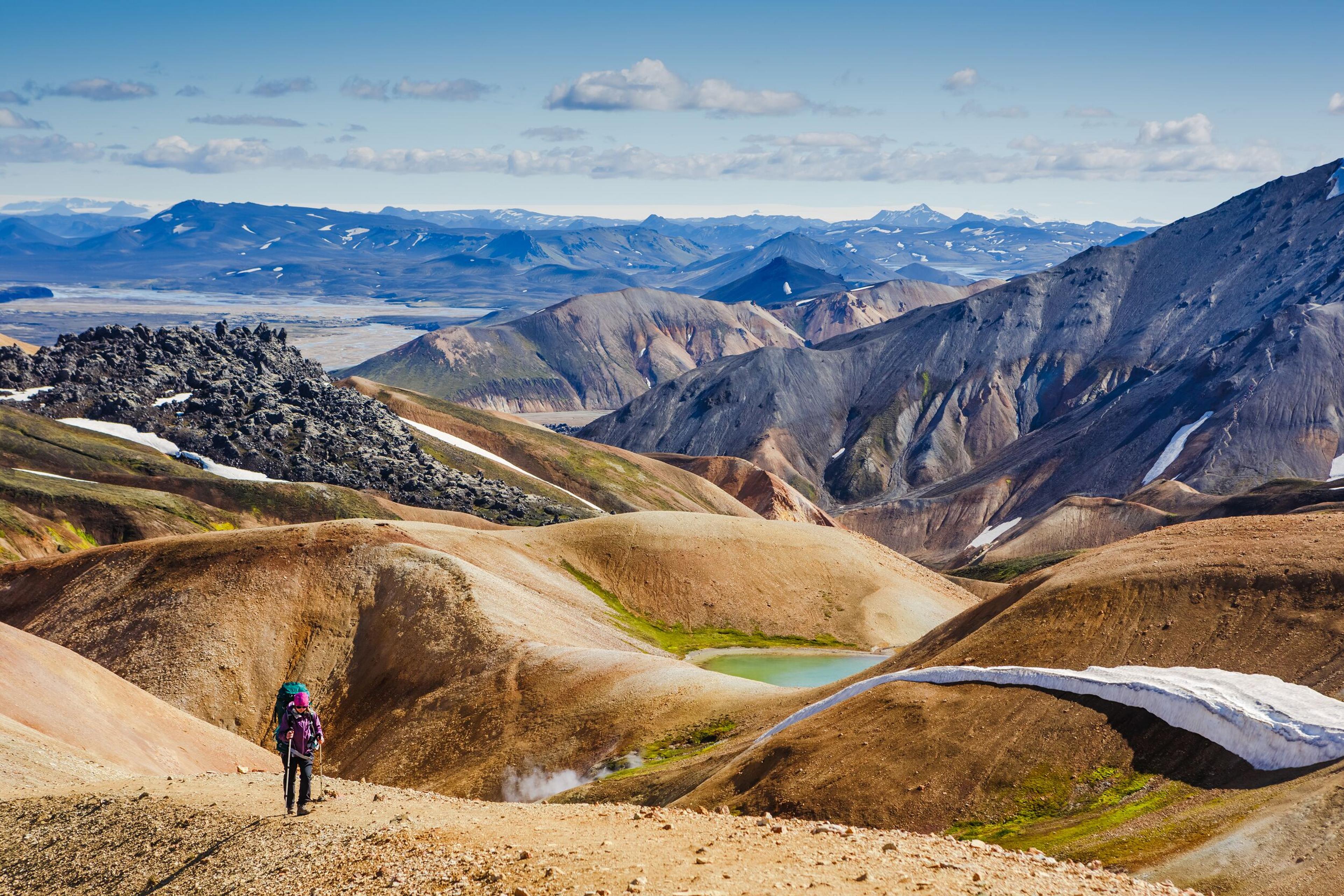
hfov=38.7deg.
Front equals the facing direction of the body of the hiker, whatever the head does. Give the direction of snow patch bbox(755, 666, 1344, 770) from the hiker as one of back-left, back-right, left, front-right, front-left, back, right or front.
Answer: left

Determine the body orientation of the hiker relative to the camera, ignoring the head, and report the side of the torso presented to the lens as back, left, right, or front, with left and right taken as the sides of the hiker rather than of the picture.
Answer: front
